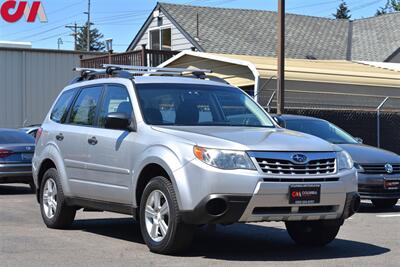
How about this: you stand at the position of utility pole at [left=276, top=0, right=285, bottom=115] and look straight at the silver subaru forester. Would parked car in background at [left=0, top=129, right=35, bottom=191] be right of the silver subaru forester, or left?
right

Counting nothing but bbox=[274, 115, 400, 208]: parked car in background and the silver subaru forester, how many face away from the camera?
0

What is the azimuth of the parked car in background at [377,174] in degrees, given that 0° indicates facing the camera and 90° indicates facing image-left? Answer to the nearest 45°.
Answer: approximately 315°

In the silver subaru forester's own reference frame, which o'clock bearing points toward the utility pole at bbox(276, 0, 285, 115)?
The utility pole is roughly at 8 o'clock from the silver subaru forester.

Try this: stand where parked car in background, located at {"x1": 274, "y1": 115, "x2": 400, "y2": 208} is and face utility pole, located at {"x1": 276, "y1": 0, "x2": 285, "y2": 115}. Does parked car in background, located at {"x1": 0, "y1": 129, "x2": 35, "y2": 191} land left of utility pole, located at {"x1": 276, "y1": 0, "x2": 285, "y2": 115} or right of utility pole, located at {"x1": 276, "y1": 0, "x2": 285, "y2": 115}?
left

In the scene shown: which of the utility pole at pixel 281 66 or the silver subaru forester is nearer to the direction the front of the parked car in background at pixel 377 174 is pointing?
the silver subaru forester

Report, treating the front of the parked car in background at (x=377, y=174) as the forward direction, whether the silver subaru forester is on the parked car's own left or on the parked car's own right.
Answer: on the parked car's own right

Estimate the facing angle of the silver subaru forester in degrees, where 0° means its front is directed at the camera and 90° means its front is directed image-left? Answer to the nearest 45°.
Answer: approximately 315°
